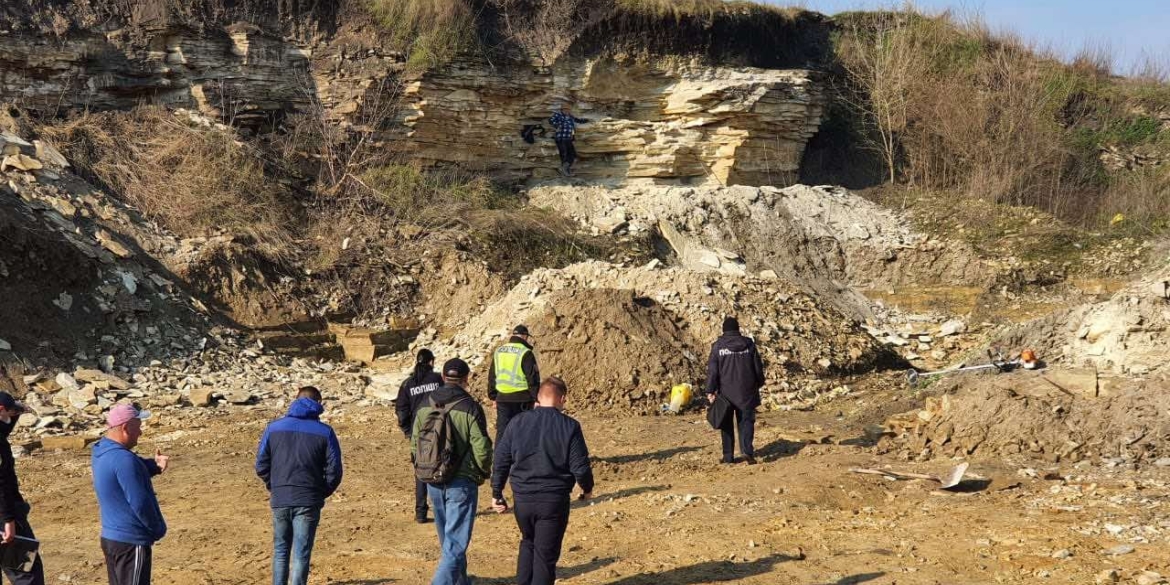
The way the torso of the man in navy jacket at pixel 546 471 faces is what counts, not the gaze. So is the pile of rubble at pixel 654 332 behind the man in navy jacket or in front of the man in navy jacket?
in front

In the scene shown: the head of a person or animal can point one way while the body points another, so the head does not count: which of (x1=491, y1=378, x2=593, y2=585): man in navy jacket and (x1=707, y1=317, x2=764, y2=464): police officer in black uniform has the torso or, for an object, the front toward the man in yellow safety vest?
the man in navy jacket

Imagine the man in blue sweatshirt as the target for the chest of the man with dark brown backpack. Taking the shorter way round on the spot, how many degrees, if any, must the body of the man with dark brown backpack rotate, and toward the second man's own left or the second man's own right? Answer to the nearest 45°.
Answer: approximately 135° to the second man's own left

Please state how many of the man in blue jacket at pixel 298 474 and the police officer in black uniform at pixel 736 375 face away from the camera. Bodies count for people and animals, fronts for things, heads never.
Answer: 2

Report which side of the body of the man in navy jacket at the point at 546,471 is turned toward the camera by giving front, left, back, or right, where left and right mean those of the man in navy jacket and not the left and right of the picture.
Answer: back

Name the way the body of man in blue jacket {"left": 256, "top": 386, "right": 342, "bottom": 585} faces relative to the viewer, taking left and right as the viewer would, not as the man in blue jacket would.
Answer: facing away from the viewer

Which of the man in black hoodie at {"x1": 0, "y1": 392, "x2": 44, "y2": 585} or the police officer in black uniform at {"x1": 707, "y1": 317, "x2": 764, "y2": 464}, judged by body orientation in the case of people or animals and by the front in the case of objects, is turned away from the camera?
the police officer in black uniform

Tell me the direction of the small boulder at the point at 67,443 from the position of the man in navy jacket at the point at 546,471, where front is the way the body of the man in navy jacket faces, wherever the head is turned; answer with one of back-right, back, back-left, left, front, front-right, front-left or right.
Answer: front-left

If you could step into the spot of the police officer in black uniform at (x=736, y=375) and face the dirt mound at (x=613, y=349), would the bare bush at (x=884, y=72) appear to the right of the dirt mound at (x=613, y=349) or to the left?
right

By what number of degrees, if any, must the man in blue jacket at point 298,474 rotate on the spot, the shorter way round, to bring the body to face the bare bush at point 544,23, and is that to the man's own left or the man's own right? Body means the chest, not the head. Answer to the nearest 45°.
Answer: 0° — they already face it

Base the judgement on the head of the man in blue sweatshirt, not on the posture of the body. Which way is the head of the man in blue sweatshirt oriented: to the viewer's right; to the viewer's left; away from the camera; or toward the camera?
to the viewer's right

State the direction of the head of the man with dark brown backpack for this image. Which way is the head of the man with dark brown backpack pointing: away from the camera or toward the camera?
away from the camera

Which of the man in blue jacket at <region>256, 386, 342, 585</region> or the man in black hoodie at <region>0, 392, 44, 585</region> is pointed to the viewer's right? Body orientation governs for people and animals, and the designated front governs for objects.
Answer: the man in black hoodie

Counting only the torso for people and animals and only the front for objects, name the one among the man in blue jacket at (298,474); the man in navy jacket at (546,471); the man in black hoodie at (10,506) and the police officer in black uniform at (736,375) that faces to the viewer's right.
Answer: the man in black hoodie at (10,506)

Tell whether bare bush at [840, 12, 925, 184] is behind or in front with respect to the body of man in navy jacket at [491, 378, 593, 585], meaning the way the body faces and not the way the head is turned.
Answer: in front

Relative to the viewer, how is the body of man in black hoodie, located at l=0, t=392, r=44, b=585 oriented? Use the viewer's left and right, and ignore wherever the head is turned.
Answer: facing to the right of the viewer
